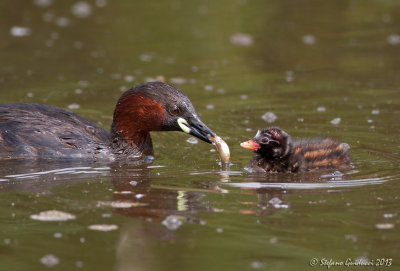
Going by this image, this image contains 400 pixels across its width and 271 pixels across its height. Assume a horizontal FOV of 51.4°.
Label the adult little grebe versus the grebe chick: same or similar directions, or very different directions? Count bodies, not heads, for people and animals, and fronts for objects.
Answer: very different directions

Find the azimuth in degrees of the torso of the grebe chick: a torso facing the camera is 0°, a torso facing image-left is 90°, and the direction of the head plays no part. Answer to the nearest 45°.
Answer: approximately 90°

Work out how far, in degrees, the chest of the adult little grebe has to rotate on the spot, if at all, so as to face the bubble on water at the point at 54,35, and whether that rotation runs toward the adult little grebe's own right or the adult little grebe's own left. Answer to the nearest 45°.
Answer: approximately 90° to the adult little grebe's own left

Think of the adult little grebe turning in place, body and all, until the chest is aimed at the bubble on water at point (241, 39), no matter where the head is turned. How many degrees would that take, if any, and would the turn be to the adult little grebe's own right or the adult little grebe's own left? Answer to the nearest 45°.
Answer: approximately 45° to the adult little grebe's own left

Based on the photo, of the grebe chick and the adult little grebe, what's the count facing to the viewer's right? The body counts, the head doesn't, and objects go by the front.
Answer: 1

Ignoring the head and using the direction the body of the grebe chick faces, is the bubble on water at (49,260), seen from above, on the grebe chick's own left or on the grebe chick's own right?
on the grebe chick's own left

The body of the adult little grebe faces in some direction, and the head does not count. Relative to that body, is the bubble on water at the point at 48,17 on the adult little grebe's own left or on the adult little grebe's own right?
on the adult little grebe's own left

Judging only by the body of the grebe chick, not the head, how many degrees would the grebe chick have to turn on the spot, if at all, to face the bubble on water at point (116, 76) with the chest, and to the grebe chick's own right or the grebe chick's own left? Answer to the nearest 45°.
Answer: approximately 45° to the grebe chick's own right

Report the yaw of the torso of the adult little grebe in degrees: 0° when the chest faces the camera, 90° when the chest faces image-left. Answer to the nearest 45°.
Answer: approximately 270°
